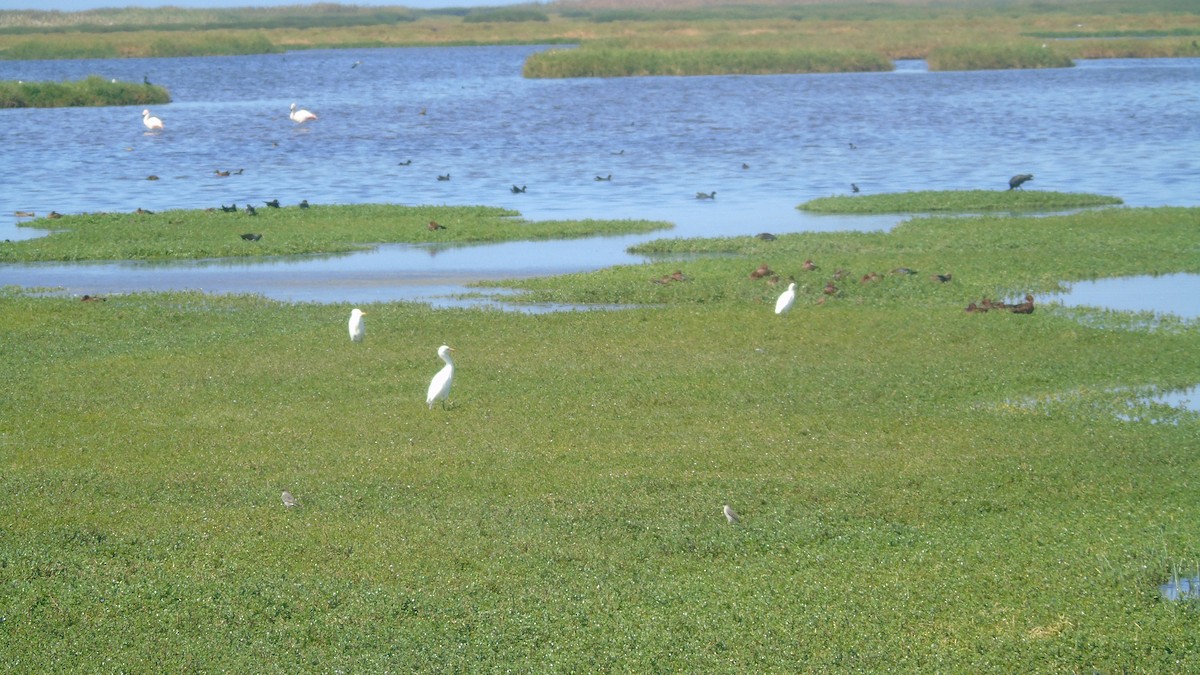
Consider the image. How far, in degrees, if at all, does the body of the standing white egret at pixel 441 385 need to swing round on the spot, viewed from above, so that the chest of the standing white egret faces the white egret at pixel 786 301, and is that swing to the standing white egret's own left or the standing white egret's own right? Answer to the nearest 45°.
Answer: approximately 45° to the standing white egret's own left

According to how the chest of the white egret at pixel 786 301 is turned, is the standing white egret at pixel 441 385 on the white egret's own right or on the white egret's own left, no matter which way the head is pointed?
on the white egret's own right

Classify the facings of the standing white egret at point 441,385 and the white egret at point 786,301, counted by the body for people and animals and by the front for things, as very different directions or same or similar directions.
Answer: same or similar directions

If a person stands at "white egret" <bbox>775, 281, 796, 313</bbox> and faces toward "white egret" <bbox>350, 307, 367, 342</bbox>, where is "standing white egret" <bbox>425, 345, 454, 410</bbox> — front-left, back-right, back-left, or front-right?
front-left

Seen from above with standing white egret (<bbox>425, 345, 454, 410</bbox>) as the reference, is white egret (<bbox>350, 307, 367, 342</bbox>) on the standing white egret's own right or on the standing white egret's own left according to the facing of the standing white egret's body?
on the standing white egret's own left

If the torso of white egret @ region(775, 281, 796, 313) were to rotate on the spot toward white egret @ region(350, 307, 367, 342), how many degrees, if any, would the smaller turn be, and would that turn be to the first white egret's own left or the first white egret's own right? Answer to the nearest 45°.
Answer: approximately 180°

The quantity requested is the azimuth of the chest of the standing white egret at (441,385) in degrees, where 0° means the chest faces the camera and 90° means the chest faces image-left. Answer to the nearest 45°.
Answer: approximately 270°

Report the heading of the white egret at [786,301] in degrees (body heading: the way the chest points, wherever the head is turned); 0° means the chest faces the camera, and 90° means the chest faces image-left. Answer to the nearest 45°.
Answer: approximately 270°

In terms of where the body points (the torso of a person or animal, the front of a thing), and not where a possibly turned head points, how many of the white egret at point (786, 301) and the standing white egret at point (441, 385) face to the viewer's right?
2
